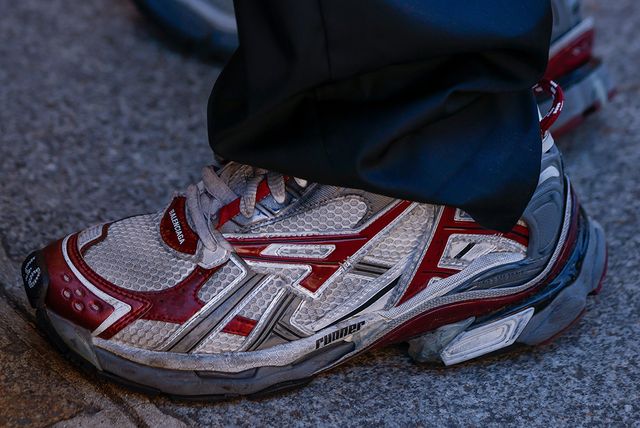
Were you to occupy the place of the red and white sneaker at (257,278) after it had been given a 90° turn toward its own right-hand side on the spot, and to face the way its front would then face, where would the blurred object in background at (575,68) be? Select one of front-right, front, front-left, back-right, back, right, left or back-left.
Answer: front-right

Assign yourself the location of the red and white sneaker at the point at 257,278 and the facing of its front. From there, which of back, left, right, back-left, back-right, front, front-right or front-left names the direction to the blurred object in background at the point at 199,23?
right

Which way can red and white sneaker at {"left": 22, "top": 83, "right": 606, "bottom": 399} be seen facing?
to the viewer's left
